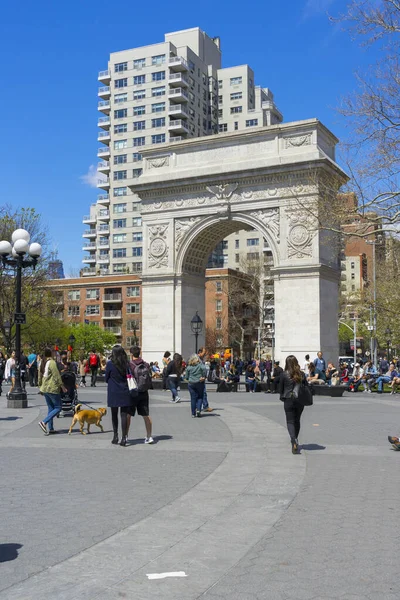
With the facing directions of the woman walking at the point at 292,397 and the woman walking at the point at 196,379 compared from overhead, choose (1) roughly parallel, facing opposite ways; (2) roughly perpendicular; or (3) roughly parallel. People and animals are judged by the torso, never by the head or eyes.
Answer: roughly parallel

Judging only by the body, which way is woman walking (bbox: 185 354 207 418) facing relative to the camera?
away from the camera

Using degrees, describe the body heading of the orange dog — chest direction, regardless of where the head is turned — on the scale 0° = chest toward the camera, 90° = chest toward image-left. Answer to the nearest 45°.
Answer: approximately 270°

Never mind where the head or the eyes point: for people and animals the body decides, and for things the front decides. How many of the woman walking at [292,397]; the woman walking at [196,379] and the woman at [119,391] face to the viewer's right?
0

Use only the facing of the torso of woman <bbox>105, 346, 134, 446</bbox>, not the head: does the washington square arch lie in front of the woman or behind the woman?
in front

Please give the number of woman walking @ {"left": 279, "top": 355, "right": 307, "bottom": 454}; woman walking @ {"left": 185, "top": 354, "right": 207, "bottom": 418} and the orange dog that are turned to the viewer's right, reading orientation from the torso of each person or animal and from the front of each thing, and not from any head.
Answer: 1

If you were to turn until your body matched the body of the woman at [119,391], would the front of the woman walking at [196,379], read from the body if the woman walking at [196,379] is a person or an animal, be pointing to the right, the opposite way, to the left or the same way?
the same way

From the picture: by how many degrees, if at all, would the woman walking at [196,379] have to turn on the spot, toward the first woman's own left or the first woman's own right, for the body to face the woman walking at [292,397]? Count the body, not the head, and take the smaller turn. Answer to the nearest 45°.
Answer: approximately 180°

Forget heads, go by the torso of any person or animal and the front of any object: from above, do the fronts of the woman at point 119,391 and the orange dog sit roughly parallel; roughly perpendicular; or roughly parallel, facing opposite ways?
roughly perpendicular

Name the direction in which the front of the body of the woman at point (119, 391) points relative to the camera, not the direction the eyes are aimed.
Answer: away from the camera

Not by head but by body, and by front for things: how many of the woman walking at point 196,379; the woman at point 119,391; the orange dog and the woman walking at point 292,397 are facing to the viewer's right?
1

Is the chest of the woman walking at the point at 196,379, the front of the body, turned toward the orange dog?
no

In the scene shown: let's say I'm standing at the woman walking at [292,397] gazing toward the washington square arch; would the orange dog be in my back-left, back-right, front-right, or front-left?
front-left

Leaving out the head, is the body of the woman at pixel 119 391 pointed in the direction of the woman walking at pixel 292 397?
no

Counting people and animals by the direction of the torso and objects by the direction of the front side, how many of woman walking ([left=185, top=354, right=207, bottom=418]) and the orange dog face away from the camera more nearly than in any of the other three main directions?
1

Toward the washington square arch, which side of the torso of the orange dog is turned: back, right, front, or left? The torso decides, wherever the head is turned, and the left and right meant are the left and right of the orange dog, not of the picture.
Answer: left
